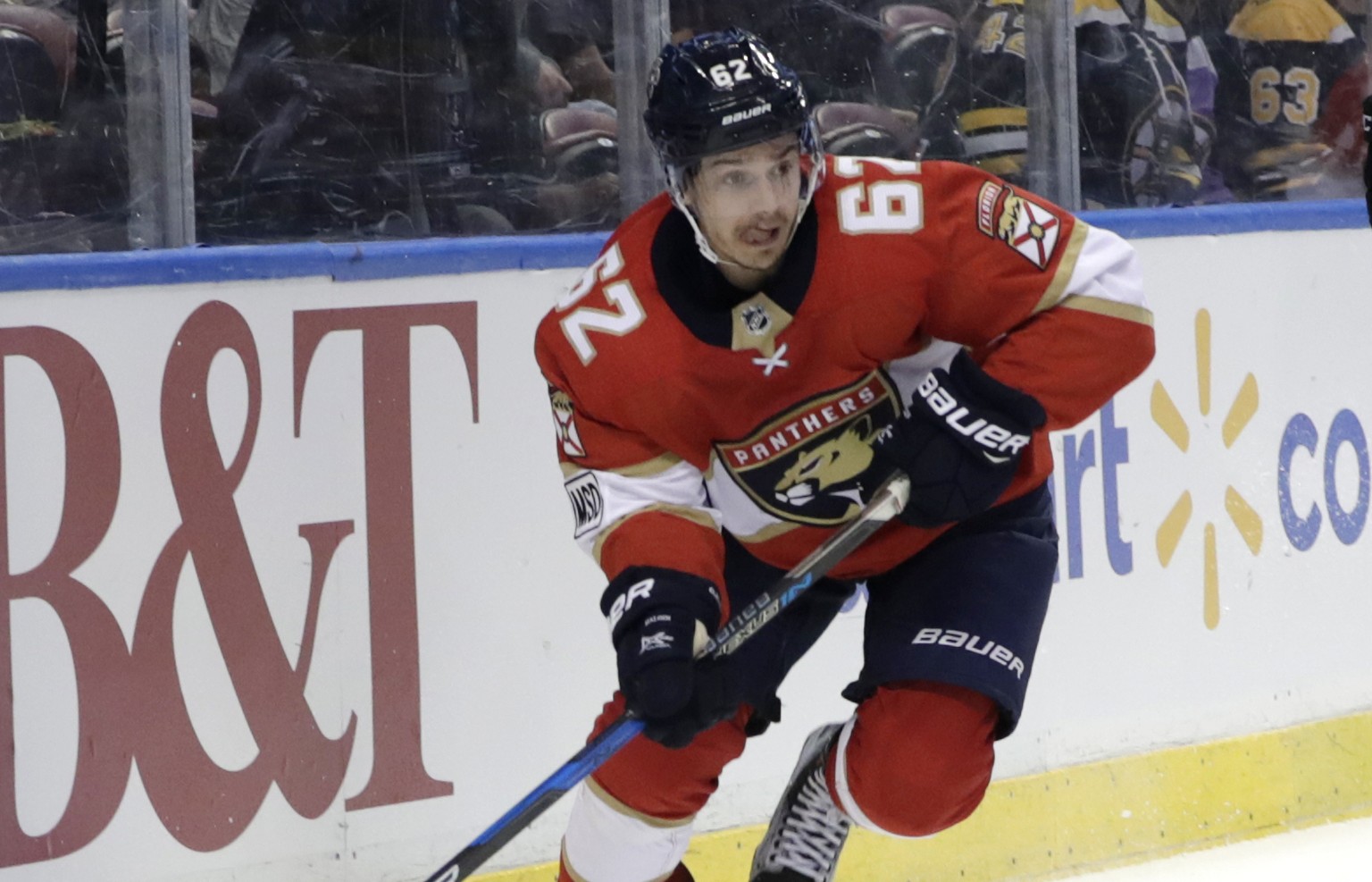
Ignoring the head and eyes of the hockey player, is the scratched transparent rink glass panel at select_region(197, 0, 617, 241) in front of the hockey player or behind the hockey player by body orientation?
behind

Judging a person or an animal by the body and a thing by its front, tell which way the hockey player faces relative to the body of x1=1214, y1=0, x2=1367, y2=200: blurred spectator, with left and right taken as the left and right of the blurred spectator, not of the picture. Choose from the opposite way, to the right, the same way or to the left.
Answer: the opposite way

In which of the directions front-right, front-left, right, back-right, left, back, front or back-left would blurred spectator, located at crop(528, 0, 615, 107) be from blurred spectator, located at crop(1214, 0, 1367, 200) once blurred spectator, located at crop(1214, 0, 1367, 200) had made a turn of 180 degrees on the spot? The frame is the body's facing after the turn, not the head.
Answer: front-right

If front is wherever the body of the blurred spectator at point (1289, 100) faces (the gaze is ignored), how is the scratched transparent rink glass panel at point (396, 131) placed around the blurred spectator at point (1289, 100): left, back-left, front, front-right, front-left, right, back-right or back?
back-left

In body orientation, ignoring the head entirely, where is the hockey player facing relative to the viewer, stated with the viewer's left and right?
facing the viewer

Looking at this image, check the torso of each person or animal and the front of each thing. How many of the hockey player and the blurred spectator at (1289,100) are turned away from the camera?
1

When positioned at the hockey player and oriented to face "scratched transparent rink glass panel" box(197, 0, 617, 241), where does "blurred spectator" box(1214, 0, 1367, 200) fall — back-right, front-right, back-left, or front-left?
front-right

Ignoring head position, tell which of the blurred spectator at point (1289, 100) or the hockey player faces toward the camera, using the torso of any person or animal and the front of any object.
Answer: the hockey player

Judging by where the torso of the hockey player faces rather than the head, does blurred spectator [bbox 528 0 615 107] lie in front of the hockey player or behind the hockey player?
behind

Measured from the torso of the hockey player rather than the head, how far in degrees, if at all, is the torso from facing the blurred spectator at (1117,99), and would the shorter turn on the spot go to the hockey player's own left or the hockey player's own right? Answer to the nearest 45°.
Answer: approximately 180°

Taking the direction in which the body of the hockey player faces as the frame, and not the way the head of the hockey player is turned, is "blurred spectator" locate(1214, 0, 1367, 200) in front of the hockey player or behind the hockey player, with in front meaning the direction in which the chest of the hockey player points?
behind

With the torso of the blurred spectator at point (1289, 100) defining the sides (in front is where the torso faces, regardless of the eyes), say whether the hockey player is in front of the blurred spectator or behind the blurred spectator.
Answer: behind

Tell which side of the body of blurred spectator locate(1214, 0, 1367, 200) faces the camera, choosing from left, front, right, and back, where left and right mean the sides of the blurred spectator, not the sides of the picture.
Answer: back
